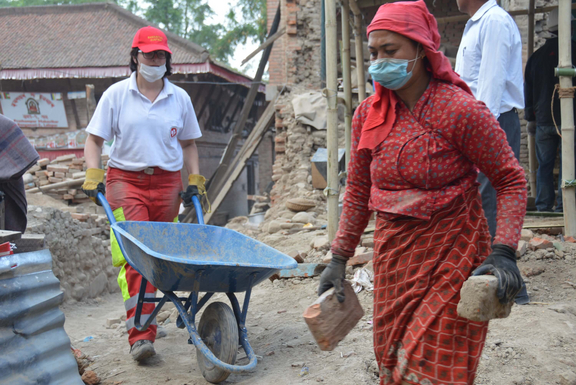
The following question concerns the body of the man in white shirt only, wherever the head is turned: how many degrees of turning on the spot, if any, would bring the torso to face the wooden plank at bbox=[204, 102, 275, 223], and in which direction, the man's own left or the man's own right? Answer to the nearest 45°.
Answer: approximately 45° to the man's own right

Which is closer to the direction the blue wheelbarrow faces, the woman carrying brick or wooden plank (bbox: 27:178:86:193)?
the woman carrying brick

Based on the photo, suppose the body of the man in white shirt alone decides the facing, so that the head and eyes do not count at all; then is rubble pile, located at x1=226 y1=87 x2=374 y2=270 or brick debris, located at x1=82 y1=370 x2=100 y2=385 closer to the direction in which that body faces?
the brick debris

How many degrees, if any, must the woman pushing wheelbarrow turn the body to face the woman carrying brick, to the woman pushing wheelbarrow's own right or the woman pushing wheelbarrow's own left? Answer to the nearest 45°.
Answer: approximately 45° to the woman pushing wheelbarrow's own left

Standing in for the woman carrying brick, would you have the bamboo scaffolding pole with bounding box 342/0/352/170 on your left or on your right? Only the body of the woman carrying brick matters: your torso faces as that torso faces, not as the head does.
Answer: on your right

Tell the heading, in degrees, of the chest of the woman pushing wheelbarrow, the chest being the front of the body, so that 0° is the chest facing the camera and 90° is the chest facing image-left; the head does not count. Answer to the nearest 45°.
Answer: approximately 0°
